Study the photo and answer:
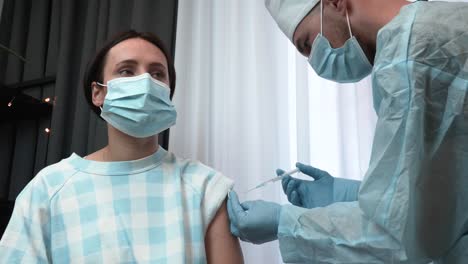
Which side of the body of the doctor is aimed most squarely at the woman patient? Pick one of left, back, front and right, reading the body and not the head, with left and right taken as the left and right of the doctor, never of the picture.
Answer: front

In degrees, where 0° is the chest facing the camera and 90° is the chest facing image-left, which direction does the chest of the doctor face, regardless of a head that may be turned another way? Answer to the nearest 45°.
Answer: approximately 90°

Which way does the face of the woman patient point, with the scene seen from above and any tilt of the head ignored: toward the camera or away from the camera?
toward the camera
